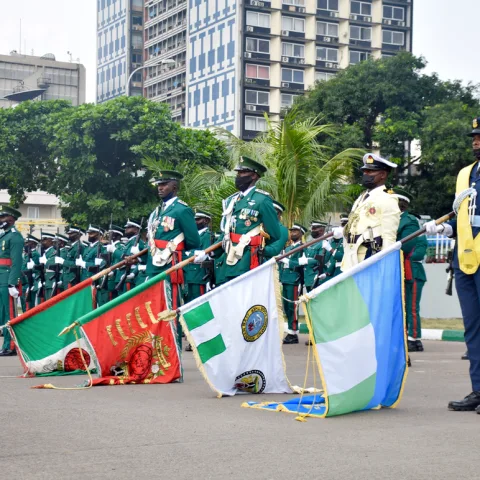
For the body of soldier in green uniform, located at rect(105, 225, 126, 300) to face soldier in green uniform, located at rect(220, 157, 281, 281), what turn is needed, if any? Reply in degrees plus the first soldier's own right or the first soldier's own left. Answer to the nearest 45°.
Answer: approximately 45° to the first soldier's own left

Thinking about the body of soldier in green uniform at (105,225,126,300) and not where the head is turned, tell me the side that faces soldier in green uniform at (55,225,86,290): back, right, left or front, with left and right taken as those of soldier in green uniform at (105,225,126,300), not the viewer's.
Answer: right

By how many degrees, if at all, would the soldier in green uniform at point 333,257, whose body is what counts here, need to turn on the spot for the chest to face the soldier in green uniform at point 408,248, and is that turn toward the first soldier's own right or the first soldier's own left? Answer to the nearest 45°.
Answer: approximately 45° to the first soldier's own left

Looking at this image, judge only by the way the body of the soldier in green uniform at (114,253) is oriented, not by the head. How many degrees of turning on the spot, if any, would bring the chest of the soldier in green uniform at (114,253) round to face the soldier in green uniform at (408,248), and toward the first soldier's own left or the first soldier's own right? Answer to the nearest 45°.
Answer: approximately 90° to the first soldier's own left

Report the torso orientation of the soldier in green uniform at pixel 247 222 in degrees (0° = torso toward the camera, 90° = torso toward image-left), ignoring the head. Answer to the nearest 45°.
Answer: approximately 45°

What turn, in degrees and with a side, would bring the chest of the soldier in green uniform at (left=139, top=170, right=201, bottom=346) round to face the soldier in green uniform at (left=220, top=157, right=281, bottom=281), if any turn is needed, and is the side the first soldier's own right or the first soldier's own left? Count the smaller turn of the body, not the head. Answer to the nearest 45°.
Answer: approximately 90° to the first soldier's own left

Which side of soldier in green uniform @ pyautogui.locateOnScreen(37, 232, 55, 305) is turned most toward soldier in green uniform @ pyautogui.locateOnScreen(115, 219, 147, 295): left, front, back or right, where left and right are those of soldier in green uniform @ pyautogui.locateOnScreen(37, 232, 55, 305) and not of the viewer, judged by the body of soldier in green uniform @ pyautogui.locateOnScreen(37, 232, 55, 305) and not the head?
left

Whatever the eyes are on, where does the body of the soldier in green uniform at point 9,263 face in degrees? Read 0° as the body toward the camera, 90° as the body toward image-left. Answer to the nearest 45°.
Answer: approximately 45°

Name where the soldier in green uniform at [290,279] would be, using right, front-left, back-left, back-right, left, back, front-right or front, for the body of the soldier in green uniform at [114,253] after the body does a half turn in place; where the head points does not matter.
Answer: right

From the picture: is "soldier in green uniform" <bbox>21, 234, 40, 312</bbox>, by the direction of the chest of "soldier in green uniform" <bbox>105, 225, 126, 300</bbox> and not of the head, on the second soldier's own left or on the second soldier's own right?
on the second soldier's own right
